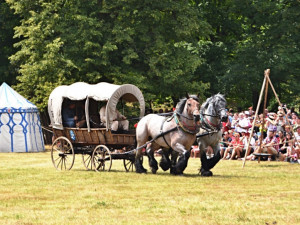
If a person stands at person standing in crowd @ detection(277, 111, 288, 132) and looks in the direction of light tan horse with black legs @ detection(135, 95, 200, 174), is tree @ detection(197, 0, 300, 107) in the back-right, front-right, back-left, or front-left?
back-right

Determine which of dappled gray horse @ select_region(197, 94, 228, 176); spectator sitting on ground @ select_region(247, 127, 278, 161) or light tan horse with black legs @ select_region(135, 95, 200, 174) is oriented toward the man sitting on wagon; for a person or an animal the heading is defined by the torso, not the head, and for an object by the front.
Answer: the spectator sitting on ground

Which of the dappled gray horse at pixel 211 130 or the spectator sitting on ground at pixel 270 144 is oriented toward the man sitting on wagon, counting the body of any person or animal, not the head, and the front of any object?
the spectator sitting on ground

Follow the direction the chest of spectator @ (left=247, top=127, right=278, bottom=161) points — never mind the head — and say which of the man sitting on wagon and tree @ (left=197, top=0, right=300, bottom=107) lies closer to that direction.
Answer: the man sitting on wagon

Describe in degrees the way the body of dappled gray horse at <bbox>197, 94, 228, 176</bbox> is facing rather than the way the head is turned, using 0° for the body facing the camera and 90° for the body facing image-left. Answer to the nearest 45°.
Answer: approximately 315°

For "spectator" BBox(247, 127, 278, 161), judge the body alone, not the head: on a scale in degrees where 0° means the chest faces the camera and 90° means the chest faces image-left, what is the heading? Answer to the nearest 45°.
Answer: approximately 45°
